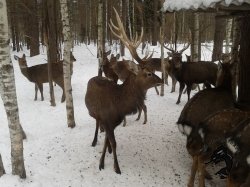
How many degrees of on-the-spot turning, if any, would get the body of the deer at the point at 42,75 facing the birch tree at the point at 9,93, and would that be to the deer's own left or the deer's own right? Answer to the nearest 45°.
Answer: approximately 90° to the deer's own left

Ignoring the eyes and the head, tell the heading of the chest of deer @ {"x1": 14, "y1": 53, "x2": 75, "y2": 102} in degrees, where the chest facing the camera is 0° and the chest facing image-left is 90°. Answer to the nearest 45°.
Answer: approximately 90°

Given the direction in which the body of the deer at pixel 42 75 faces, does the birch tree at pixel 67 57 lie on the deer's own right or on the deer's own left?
on the deer's own left

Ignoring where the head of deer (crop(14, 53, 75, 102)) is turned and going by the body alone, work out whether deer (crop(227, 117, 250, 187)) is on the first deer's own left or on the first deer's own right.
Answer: on the first deer's own left

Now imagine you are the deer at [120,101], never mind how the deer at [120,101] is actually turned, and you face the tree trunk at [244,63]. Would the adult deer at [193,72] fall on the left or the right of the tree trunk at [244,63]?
left

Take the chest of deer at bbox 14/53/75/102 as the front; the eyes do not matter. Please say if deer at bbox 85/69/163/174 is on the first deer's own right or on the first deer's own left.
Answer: on the first deer's own left

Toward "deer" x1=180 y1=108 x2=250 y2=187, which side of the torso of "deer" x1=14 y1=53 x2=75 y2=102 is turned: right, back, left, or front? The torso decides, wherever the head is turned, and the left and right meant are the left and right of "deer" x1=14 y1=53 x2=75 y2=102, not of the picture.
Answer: left
